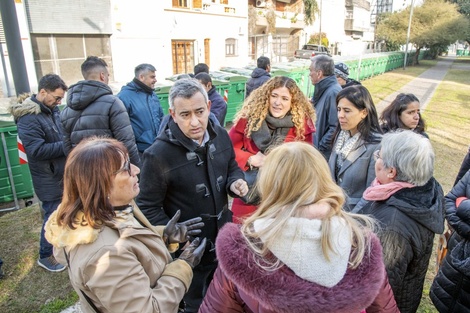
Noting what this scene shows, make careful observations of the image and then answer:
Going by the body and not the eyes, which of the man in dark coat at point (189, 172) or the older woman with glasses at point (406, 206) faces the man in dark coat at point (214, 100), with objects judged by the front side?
the older woman with glasses

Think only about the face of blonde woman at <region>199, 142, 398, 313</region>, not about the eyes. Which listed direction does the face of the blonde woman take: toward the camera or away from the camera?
away from the camera

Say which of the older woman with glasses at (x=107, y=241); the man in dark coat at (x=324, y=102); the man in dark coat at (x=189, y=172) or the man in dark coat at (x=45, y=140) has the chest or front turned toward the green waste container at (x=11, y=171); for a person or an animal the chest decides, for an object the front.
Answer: the man in dark coat at (x=324, y=102)

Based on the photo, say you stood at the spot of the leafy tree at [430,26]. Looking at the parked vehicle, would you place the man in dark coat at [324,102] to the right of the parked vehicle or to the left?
left

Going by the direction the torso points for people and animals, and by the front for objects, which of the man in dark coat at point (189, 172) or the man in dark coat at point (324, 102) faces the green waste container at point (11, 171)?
the man in dark coat at point (324, 102)

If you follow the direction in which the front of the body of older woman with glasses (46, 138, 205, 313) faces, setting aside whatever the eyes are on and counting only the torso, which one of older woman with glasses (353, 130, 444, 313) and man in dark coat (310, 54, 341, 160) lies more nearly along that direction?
the older woman with glasses

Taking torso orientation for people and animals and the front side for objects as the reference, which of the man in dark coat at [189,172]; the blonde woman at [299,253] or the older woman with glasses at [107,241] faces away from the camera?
the blonde woman

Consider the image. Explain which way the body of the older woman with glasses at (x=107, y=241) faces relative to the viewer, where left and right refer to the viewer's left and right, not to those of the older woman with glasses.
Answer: facing to the right of the viewer

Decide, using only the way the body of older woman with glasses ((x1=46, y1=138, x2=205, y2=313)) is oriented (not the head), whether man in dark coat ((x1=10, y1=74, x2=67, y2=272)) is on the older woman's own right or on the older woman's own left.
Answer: on the older woman's own left

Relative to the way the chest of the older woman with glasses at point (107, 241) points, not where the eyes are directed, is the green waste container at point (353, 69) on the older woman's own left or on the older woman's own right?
on the older woman's own left

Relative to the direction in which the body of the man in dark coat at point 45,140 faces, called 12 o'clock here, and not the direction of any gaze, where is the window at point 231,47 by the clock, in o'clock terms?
The window is roughly at 10 o'clock from the man in dark coat.

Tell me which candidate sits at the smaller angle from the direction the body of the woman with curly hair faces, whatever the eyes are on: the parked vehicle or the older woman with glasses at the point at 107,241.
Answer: the older woman with glasses

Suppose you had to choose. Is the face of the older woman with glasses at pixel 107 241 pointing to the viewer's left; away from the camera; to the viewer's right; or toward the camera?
to the viewer's right

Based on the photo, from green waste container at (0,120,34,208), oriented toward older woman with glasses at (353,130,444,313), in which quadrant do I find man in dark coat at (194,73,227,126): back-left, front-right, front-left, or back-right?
front-left

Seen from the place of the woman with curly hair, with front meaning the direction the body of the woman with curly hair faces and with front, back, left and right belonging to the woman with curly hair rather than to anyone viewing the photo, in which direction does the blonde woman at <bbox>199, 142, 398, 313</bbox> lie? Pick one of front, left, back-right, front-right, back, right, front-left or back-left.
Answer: front-left

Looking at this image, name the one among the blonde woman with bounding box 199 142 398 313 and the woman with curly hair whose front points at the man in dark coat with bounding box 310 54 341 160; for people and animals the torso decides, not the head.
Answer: the blonde woman

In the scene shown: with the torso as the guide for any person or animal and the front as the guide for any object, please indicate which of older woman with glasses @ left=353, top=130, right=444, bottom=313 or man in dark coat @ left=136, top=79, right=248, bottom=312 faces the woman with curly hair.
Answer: the older woman with glasses

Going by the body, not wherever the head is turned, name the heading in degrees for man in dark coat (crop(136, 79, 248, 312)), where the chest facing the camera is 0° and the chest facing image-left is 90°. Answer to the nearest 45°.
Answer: approximately 315°
